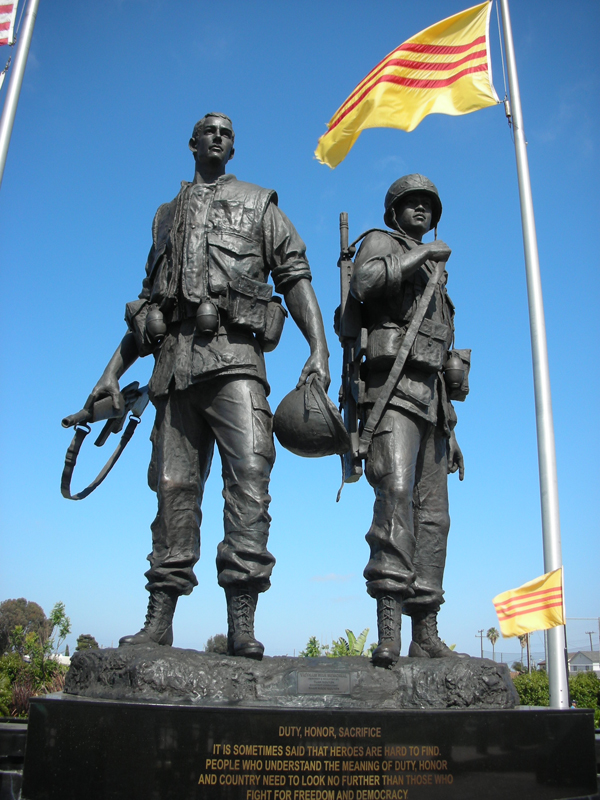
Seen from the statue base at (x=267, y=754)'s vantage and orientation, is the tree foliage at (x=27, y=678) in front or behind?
behind

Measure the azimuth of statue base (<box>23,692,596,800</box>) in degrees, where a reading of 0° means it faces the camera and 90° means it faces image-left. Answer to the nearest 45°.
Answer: approximately 0°

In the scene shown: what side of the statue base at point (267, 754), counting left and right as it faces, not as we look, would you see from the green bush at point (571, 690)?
back

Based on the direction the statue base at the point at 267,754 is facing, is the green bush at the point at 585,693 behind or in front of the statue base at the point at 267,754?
behind
